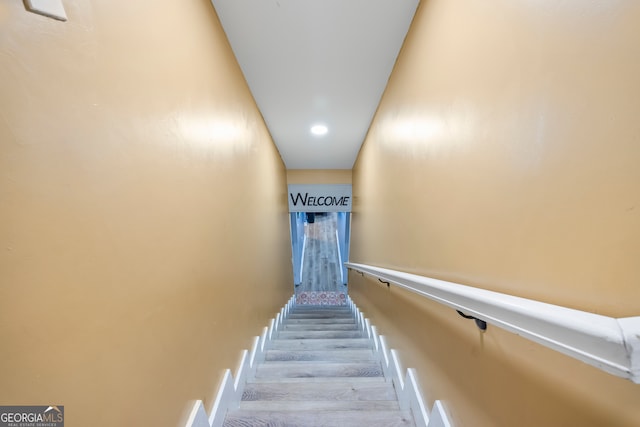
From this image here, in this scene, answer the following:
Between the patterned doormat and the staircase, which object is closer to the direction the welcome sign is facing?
the staircase

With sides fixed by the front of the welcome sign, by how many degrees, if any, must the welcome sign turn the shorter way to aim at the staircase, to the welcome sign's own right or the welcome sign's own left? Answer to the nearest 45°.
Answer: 0° — it already faces it

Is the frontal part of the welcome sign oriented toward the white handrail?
yes

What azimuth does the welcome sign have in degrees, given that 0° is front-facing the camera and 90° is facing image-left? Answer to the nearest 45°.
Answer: approximately 0°
